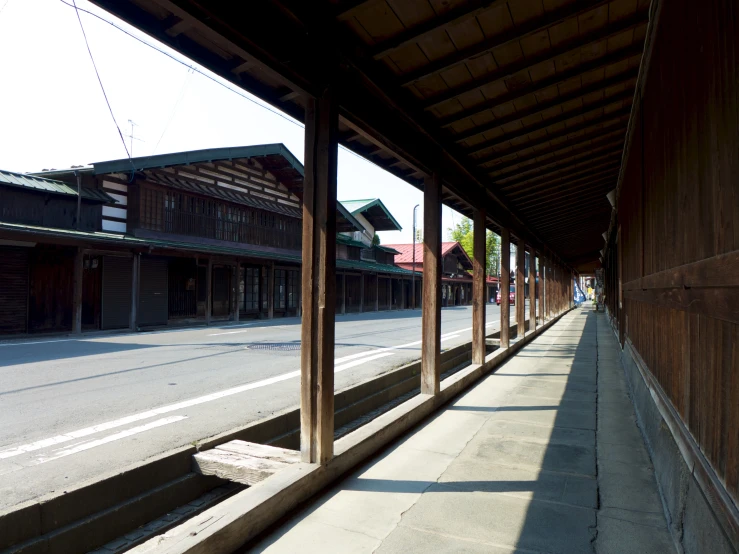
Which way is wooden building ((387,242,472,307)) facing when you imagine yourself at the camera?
facing the viewer and to the right of the viewer

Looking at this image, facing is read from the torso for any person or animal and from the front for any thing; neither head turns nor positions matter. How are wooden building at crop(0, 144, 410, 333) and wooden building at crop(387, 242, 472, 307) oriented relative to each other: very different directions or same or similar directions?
same or similar directions

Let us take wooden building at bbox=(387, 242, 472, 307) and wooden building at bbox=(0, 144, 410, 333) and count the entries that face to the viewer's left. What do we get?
0

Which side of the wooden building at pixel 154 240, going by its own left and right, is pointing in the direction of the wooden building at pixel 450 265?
left

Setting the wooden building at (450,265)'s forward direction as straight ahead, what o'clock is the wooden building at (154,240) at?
the wooden building at (154,240) is roughly at 2 o'clock from the wooden building at (450,265).
